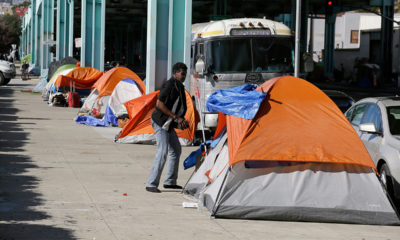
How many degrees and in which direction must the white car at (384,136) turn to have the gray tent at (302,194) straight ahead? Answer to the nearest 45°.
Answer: approximately 90° to its right

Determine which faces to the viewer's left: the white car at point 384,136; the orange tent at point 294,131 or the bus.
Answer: the orange tent

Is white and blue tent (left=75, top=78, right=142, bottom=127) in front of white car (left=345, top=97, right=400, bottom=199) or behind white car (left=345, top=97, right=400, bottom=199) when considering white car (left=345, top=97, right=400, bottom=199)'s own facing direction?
behind

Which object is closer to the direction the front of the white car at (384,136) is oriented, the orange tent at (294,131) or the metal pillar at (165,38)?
the orange tent

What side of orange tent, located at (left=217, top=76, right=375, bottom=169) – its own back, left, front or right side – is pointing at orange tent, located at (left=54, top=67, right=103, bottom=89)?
right

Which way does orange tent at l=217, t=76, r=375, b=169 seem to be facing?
to the viewer's left

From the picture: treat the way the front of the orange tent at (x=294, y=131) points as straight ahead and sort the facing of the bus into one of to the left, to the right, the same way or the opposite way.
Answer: to the left

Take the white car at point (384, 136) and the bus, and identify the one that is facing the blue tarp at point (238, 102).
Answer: the bus

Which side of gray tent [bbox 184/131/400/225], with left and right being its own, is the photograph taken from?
left

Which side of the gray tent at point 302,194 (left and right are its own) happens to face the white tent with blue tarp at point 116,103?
right
